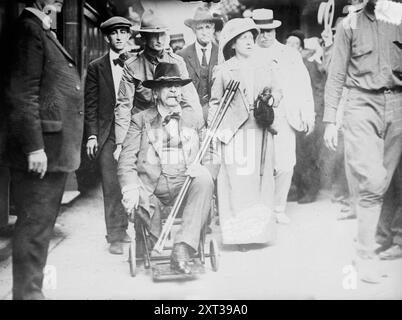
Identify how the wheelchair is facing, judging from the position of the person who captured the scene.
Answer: facing the viewer

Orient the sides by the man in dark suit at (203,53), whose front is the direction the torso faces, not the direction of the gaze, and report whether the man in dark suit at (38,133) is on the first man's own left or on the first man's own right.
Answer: on the first man's own right

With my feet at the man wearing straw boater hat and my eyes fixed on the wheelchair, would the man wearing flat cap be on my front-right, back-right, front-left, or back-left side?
front-right

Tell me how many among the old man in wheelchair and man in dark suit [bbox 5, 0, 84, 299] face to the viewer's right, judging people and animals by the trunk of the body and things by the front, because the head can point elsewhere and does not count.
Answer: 1

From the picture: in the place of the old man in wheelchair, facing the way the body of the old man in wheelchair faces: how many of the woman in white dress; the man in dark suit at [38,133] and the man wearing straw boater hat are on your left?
2

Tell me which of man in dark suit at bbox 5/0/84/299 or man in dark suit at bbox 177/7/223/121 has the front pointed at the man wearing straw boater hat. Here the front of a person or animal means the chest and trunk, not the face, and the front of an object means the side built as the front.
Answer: man in dark suit at bbox 5/0/84/299

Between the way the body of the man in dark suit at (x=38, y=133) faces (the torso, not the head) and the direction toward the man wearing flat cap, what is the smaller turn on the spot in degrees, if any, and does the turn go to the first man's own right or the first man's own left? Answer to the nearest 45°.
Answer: approximately 45° to the first man's own left

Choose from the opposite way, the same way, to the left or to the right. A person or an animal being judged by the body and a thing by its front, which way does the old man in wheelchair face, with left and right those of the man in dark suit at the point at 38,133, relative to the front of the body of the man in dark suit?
to the right

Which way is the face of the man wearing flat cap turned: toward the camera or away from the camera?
toward the camera

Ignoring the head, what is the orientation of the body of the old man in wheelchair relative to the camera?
toward the camera

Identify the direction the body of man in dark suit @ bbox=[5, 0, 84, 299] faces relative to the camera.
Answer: to the viewer's right
